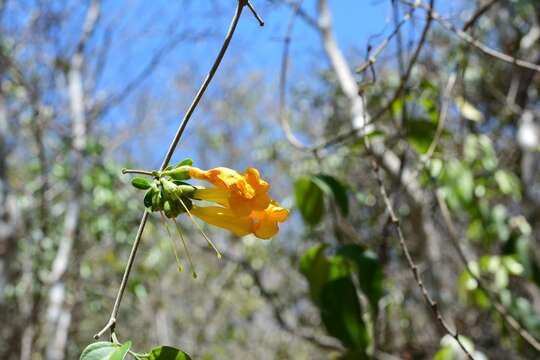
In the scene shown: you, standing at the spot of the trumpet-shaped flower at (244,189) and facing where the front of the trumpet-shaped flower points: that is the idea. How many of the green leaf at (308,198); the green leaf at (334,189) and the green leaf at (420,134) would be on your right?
0

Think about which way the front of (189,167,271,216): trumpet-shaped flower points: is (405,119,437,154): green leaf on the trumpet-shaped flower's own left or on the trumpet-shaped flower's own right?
on the trumpet-shaped flower's own left

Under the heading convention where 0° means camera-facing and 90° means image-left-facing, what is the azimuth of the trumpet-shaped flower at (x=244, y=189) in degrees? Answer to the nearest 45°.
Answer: approximately 270°
